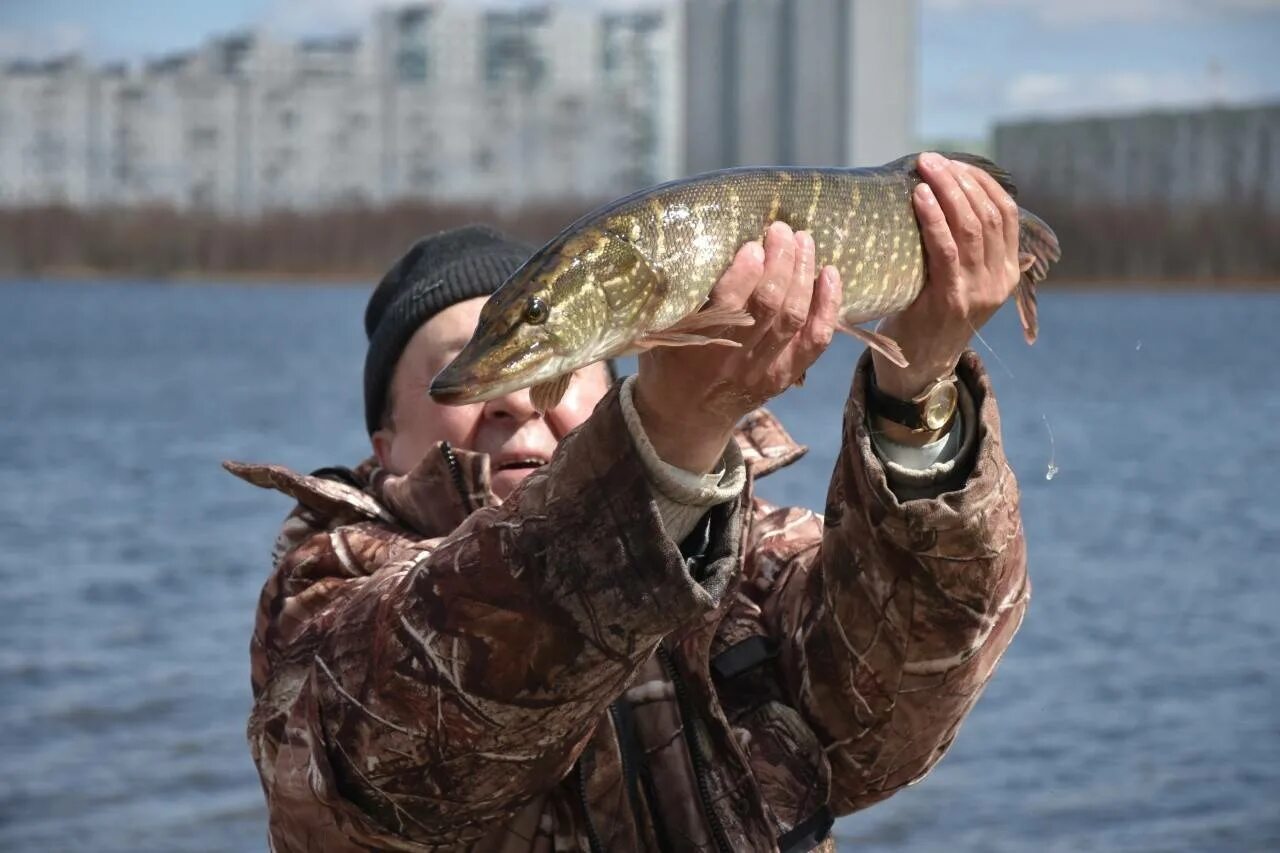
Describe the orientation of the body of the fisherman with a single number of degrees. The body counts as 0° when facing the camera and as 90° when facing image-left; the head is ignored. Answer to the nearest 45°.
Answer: approximately 315°
